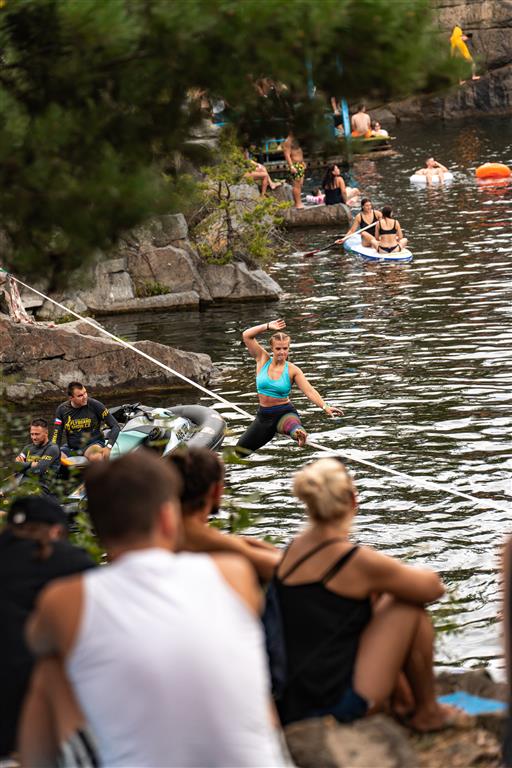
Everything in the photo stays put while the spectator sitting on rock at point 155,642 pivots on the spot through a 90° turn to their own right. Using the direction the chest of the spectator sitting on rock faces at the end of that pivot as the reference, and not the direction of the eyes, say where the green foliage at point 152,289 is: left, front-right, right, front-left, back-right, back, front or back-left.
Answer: left

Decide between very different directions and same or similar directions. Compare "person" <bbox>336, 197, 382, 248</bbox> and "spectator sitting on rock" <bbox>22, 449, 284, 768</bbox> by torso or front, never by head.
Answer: very different directions

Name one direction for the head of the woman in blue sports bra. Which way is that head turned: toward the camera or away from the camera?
toward the camera

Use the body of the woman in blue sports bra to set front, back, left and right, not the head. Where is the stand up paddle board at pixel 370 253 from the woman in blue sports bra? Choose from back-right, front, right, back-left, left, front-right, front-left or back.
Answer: back

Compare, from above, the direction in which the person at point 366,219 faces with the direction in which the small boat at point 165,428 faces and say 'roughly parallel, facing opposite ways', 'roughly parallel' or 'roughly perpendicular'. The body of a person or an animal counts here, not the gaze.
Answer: roughly perpendicular

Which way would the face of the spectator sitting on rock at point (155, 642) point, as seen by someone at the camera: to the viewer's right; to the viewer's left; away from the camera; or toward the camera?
away from the camera

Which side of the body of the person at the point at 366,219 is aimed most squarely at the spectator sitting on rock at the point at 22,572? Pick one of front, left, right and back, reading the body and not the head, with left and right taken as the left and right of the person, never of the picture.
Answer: front

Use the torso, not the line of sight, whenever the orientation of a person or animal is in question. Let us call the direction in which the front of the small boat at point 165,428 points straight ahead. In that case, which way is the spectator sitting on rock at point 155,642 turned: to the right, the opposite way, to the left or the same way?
to the left

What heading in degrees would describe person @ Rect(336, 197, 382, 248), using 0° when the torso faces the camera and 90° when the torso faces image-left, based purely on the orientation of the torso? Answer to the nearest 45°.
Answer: approximately 0°

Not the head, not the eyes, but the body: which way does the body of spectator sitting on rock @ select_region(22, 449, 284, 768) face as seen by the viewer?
away from the camera

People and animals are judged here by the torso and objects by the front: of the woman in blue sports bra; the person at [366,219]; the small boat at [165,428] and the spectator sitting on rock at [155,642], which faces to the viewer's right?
the small boat

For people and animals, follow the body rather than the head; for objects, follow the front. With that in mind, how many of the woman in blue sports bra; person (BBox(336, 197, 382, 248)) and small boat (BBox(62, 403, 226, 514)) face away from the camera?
0

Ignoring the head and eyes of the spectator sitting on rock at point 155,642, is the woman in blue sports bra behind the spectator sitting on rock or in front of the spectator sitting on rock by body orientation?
in front

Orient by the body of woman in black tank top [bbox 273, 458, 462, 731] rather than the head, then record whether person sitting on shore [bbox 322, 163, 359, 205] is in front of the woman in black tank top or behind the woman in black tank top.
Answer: in front

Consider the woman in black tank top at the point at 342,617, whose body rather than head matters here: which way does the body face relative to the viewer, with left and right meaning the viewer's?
facing away from the viewer and to the right of the viewer

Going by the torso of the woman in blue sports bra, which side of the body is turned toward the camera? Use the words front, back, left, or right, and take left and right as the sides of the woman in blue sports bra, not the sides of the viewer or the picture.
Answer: front

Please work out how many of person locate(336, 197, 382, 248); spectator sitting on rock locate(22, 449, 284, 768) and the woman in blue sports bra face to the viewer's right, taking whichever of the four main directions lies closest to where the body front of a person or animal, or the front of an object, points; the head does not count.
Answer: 0

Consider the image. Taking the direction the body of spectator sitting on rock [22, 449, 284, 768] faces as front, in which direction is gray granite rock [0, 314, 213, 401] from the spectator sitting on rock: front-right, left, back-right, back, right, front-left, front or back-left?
front

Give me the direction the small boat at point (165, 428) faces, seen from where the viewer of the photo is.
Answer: facing to the right of the viewer
